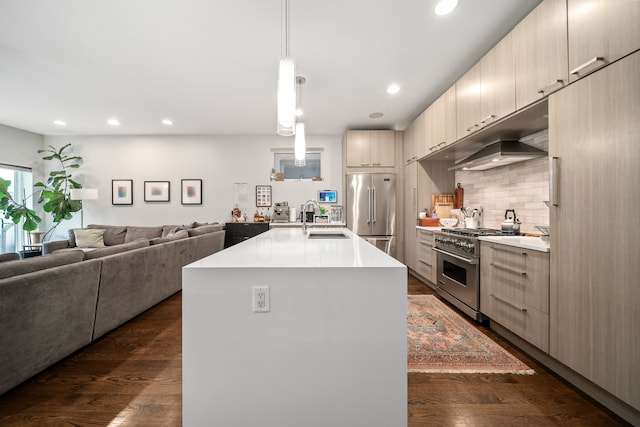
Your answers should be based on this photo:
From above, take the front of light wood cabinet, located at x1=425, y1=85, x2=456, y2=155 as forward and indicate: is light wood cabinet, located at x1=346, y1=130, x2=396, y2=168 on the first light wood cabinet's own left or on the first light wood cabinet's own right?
on the first light wood cabinet's own right

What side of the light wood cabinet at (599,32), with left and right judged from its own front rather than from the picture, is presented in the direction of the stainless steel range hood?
right

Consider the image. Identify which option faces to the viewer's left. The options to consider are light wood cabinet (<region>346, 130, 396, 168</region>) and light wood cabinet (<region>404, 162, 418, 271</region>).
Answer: light wood cabinet (<region>404, 162, 418, 271</region>)

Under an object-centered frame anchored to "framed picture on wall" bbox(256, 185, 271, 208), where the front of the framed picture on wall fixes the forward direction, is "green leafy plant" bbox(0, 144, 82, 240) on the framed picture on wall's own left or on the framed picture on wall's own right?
on the framed picture on wall's own right

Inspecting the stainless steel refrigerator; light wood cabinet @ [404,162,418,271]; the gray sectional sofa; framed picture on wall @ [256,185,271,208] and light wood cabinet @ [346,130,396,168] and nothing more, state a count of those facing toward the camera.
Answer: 3

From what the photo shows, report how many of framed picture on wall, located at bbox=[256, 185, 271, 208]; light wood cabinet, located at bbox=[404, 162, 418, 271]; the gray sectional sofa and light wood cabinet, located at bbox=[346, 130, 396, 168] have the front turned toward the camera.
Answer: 2

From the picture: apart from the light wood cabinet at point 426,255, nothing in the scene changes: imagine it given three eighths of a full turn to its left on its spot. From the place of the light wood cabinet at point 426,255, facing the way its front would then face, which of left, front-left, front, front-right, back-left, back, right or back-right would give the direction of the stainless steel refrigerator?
back-left

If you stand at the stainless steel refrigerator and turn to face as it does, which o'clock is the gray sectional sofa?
The gray sectional sofa is roughly at 1 o'clock from the stainless steel refrigerator.
